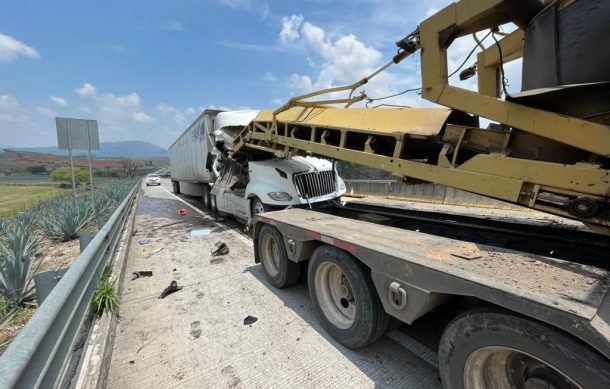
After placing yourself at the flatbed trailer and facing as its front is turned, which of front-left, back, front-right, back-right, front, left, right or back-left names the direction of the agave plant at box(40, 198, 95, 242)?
back-right

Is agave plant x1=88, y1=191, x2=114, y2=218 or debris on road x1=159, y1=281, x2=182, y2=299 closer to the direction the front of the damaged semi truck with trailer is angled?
the debris on road

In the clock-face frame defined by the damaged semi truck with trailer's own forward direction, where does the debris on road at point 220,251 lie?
The debris on road is roughly at 2 o'clock from the damaged semi truck with trailer.

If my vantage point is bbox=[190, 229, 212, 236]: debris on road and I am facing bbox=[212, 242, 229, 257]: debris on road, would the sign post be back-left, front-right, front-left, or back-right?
back-right

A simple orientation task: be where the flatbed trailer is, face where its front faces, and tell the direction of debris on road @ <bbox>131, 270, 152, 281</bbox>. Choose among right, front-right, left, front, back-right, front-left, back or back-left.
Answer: back-right

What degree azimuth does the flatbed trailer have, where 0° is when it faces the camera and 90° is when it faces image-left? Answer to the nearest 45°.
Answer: approximately 315°

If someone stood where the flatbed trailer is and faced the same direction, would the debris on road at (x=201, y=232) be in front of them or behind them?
behind

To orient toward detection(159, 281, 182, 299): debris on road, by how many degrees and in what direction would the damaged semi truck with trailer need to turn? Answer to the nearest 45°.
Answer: approximately 45° to its right

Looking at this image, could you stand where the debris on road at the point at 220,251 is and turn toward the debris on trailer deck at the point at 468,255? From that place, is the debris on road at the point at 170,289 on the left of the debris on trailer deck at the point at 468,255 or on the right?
right

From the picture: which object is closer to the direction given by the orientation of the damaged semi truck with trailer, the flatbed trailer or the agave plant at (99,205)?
the flatbed trailer

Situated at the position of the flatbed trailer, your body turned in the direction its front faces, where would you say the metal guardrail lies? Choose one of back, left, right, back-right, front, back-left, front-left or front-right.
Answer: right

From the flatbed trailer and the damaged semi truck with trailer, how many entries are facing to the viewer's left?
0

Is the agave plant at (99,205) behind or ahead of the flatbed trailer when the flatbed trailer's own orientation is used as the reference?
behind

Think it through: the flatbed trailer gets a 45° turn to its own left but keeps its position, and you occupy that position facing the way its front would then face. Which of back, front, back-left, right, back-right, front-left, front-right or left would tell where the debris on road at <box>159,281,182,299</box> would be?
back
